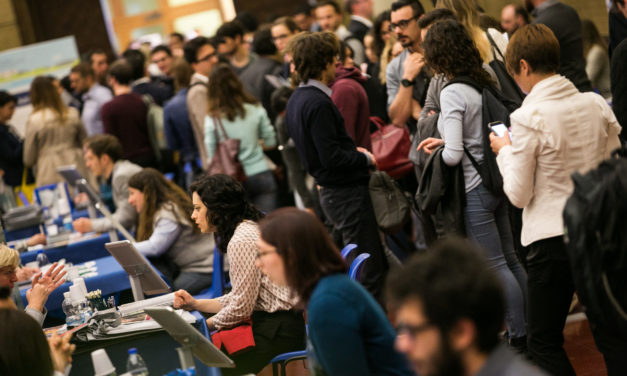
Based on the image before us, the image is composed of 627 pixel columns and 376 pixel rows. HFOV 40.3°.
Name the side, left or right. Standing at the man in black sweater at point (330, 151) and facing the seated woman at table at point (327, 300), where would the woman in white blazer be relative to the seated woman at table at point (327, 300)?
left

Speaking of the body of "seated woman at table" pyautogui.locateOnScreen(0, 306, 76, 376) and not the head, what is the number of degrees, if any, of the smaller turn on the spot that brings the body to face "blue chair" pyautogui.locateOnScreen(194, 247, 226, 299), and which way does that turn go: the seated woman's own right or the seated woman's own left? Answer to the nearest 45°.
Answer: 0° — they already face it

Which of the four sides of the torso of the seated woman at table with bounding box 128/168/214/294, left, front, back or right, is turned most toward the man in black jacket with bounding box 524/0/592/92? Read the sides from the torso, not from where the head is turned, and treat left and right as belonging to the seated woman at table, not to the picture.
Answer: back

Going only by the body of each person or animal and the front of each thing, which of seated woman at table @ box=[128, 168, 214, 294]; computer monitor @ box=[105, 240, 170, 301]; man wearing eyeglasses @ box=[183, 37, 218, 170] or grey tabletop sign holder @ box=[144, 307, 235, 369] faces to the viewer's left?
the seated woman at table

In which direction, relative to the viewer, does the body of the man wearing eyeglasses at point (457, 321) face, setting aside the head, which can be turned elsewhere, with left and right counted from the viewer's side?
facing to the left of the viewer

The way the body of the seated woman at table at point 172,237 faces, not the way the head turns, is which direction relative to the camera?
to the viewer's left

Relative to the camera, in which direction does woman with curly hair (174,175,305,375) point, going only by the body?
to the viewer's left

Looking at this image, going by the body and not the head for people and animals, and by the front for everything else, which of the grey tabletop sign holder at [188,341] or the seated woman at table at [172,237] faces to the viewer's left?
the seated woman at table

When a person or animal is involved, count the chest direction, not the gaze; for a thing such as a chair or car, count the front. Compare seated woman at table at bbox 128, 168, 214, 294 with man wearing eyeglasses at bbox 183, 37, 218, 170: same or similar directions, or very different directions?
very different directions
